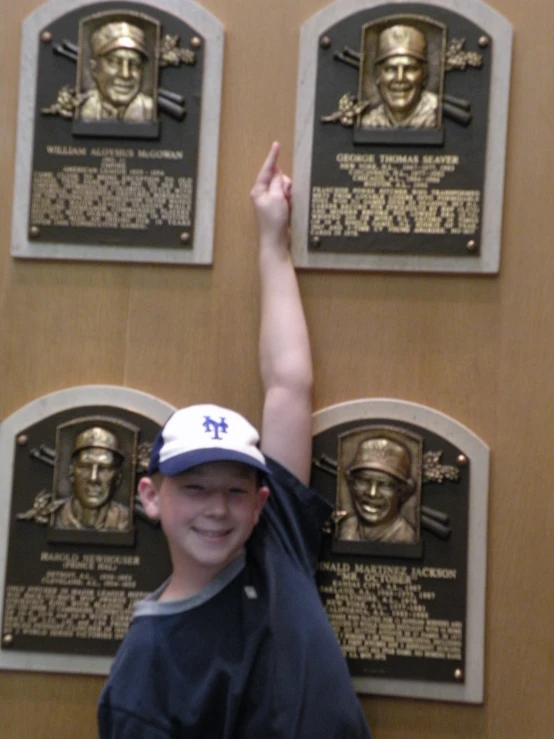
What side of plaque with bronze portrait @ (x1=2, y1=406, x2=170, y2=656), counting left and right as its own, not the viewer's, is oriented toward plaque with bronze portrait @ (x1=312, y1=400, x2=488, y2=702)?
left

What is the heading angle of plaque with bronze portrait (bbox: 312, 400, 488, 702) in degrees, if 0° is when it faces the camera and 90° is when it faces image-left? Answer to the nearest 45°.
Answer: approximately 0°

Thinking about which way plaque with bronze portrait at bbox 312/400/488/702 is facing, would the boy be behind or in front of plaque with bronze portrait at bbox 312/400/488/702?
in front

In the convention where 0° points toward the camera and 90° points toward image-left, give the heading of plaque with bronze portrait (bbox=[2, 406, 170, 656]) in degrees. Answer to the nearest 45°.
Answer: approximately 0°

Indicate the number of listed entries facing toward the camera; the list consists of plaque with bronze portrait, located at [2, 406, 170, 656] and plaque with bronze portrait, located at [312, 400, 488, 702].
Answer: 2

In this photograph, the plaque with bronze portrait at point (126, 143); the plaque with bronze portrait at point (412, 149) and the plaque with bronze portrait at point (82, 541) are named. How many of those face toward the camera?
3
